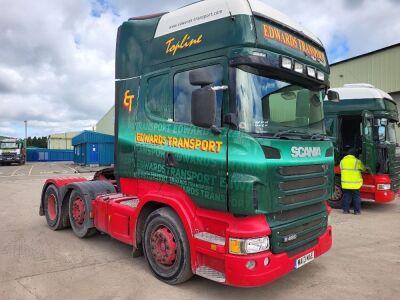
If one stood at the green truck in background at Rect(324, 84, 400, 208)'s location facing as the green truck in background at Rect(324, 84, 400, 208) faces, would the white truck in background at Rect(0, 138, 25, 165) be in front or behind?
behind

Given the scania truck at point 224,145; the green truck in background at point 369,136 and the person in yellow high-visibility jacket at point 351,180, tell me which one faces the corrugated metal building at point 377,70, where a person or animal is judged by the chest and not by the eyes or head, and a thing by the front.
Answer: the person in yellow high-visibility jacket

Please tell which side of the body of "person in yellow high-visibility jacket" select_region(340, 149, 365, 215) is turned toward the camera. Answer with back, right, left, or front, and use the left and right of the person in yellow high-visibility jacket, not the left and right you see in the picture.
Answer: back

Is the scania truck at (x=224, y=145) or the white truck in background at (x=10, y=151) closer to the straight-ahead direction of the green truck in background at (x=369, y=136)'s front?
the scania truck

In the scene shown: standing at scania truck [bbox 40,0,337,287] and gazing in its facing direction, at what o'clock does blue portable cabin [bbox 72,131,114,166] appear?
The blue portable cabin is roughly at 7 o'clock from the scania truck.

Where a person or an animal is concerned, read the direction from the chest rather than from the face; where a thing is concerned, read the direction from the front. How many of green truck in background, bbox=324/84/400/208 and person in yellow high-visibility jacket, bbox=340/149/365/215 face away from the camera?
1

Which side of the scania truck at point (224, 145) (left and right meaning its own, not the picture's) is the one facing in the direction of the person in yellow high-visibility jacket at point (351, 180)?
left

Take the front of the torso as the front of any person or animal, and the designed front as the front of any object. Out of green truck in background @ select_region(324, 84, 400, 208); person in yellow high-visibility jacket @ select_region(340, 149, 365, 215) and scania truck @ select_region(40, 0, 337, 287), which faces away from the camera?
the person in yellow high-visibility jacket

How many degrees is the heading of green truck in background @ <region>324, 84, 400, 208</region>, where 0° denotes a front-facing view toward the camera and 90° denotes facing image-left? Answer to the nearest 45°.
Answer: approximately 315°

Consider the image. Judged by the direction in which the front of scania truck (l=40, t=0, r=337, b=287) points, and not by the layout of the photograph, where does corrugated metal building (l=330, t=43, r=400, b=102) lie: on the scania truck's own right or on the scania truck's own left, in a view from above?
on the scania truck's own left

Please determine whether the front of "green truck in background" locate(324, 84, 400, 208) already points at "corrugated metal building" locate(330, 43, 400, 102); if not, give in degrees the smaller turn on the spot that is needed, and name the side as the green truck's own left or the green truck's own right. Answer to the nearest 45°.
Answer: approximately 135° to the green truck's own left

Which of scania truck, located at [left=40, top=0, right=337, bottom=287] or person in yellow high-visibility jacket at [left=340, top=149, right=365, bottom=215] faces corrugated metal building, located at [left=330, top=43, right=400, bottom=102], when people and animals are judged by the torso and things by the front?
the person in yellow high-visibility jacket
